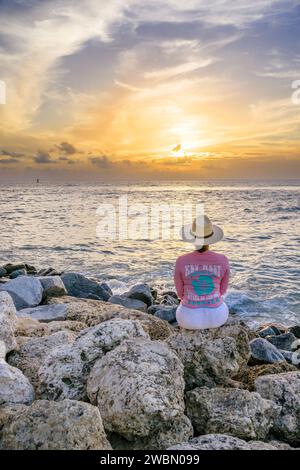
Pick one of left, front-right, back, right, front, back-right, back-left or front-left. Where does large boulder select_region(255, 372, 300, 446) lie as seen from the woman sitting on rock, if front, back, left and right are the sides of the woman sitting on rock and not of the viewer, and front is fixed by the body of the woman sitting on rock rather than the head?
back-right

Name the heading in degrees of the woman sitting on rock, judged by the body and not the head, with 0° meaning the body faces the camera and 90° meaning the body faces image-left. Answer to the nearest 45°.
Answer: approximately 180°

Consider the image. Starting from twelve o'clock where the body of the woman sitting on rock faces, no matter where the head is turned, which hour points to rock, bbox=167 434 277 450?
The rock is roughly at 6 o'clock from the woman sitting on rock.

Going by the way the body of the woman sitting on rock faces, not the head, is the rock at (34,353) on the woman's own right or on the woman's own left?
on the woman's own left

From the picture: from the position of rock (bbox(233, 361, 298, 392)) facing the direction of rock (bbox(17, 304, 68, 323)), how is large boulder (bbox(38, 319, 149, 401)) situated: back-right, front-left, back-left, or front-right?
front-left

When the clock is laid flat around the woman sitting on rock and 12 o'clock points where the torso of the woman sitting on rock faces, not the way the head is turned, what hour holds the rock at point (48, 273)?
The rock is roughly at 11 o'clock from the woman sitting on rock.

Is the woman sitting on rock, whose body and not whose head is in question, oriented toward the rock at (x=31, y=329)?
no

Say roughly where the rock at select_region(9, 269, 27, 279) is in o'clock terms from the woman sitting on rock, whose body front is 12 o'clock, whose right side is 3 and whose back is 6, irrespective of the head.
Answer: The rock is roughly at 11 o'clock from the woman sitting on rock.

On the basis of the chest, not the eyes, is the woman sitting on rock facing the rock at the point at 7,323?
no

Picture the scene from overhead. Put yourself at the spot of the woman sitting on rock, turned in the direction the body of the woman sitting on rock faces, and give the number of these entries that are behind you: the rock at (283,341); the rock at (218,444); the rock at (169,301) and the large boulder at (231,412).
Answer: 2

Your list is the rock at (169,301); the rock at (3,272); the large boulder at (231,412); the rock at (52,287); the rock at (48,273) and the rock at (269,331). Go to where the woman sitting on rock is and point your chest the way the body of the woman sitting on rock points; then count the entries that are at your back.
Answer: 1

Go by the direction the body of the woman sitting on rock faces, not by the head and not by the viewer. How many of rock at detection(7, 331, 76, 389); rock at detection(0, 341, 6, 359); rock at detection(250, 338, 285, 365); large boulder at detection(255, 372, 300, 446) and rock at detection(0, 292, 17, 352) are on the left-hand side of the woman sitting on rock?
3

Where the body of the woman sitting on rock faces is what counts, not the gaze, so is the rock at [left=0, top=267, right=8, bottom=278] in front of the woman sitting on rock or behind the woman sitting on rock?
in front

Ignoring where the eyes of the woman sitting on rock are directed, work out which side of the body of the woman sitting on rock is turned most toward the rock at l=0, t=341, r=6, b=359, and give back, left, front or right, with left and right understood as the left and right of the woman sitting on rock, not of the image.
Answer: left

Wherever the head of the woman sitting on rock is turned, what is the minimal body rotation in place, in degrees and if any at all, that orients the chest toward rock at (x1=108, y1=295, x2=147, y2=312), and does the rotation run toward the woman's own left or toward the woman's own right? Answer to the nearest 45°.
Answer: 0° — they already face it
